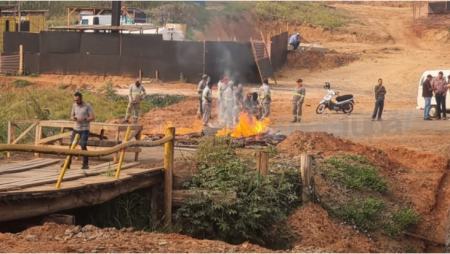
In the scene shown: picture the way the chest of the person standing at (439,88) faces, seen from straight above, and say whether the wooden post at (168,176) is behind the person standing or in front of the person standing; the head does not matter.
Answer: in front

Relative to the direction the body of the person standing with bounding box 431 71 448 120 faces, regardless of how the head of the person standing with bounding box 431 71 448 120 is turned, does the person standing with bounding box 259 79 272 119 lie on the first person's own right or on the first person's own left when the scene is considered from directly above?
on the first person's own right

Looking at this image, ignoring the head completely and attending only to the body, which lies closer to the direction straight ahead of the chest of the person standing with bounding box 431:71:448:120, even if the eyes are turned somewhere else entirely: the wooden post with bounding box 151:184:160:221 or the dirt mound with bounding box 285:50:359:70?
the wooden post

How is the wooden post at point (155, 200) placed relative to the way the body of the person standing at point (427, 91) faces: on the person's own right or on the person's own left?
on the person's own right

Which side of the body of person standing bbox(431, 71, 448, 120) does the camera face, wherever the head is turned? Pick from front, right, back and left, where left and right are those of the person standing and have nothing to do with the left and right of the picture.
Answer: front
